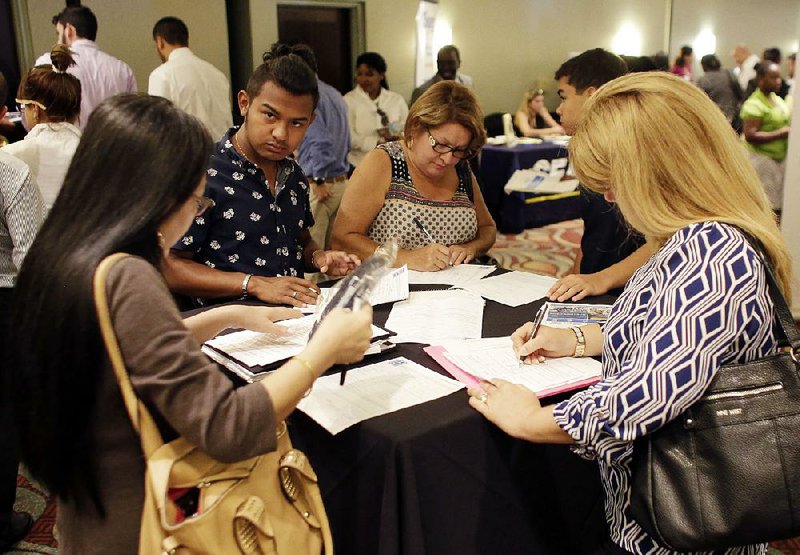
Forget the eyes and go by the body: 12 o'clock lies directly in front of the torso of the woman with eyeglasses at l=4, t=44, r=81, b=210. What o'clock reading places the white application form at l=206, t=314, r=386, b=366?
The white application form is roughly at 7 o'clock from the woman with eyeglasses.

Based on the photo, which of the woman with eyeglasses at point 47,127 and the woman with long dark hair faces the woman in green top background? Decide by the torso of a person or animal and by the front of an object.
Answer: the woman with long dark hair

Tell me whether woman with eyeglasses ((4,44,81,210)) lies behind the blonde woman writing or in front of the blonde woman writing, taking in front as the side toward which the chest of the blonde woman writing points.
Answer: in front

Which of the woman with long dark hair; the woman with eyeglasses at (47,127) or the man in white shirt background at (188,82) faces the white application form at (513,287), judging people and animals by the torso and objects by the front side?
the woman with long dark hair

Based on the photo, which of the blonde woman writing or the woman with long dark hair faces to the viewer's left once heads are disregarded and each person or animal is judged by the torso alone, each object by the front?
the blonde woman writing

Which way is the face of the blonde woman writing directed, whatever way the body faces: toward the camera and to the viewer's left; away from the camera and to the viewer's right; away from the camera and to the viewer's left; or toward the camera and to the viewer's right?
away from the camera and to the viewer's left

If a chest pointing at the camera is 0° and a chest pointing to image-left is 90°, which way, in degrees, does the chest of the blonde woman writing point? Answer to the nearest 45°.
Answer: approximately 90°

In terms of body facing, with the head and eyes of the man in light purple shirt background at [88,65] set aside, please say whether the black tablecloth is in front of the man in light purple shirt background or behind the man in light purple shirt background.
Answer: behind
